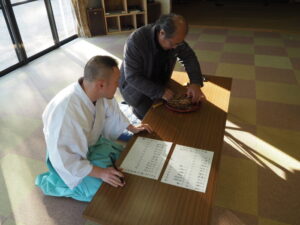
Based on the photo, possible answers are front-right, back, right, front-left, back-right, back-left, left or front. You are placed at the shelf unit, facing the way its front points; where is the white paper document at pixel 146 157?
front

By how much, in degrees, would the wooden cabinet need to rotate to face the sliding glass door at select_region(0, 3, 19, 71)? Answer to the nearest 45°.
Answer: approximately 45° to its right

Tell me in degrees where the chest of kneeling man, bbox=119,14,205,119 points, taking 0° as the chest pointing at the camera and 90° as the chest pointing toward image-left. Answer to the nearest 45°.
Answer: approximately 315°

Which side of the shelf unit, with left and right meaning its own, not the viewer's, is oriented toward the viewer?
front

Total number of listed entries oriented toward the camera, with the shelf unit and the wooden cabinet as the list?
2

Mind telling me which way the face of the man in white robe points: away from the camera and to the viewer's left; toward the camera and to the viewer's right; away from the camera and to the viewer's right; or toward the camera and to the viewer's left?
away from the camera and to the viewer's right

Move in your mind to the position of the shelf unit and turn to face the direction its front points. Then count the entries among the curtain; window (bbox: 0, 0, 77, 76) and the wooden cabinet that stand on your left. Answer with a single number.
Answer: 0

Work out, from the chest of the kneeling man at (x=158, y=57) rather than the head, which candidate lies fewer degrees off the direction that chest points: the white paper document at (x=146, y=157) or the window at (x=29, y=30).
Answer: the white paper document

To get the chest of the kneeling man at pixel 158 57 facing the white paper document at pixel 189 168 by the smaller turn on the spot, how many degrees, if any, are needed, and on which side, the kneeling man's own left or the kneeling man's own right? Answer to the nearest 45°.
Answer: approximately 45° to the kneeling man's own right

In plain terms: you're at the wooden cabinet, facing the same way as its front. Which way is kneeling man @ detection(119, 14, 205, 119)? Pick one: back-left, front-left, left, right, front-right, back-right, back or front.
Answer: front

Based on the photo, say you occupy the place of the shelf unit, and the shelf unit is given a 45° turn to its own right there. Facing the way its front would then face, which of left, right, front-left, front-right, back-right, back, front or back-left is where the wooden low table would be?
front-left

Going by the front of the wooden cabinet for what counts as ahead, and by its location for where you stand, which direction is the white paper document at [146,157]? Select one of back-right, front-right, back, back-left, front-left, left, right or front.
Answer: front

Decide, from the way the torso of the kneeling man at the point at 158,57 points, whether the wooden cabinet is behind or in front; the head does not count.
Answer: behind

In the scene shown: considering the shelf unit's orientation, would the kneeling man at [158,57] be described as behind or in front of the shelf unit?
in front

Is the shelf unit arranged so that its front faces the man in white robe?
yes

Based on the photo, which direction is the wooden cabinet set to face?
toward the camera

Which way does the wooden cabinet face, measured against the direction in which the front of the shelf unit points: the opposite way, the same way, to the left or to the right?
the same way
